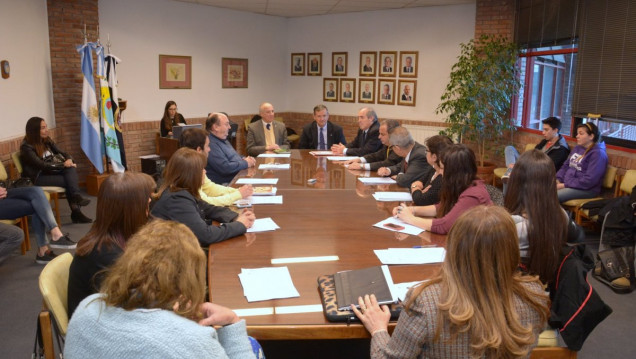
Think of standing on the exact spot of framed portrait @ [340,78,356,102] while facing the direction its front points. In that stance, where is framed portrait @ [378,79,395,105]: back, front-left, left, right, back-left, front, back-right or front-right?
front-left

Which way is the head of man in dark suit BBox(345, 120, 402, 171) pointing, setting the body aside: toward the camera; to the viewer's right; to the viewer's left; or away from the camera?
to the viewer's left

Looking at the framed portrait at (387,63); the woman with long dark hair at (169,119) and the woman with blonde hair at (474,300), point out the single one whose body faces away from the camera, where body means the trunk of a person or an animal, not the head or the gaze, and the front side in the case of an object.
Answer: the woman with blonde hair

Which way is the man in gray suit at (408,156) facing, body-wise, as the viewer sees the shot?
to the viewer's left

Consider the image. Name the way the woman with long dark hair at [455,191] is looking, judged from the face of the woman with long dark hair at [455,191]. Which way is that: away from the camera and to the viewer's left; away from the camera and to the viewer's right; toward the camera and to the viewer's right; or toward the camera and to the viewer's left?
away from the camera and to the viewer's left

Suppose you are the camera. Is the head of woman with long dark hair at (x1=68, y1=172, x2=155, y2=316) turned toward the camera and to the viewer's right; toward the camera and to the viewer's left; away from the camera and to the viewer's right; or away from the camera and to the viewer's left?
away from the camera and to the viewer's right

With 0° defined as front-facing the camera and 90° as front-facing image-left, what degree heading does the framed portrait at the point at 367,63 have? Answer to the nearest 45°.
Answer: approximately 0°

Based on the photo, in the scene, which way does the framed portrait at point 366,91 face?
toward the camera

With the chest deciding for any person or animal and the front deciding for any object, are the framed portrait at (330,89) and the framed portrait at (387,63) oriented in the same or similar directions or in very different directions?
same or similar directions

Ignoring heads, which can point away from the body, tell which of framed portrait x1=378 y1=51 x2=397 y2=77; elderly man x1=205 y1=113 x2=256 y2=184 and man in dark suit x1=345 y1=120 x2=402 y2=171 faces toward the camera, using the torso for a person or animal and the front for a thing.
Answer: the framed portrait

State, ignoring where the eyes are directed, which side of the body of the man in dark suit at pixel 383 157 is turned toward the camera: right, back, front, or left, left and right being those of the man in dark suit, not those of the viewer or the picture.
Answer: left

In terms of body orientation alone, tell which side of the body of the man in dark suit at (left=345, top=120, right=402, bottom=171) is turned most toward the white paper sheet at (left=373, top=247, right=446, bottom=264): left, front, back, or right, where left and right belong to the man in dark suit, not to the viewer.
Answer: left

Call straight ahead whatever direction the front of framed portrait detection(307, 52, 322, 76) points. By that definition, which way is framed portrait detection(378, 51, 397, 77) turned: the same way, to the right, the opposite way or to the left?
the same way

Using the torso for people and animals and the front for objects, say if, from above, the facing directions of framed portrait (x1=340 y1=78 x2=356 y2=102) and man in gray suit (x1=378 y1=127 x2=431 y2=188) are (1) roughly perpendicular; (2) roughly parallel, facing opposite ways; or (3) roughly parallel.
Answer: roughly perpendicular

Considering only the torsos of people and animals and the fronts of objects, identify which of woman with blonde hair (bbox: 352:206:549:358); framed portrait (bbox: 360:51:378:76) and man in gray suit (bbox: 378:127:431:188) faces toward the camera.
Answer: the framed portrait

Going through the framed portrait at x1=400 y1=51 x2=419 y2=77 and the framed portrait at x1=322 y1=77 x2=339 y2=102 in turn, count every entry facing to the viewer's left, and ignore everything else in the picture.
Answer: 0

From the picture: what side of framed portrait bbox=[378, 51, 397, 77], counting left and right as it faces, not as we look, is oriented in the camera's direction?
front

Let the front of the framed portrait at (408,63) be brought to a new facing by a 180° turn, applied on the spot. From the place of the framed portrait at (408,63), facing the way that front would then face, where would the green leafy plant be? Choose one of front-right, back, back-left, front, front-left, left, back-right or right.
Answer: back-right

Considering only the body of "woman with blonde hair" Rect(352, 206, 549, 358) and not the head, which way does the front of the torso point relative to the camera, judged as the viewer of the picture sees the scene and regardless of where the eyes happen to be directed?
away from the camera

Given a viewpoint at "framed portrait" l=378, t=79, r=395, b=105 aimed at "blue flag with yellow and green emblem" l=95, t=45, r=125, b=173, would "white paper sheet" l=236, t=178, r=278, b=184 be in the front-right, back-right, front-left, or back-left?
front-left

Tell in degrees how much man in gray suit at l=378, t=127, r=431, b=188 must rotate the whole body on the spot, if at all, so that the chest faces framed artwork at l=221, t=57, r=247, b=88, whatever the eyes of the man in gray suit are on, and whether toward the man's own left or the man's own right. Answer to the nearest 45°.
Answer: approximately 45° to the man's own right
